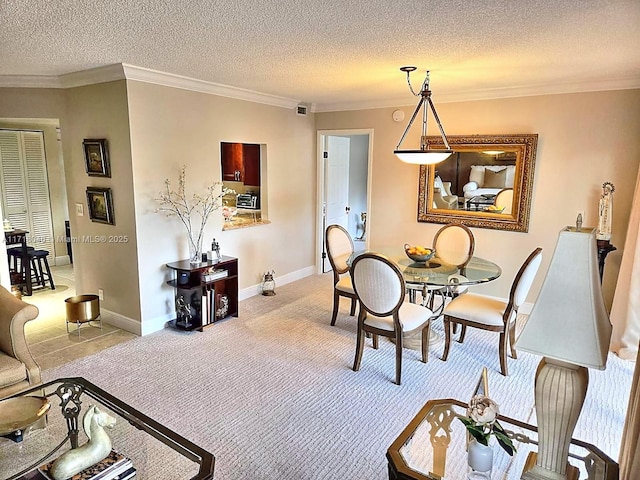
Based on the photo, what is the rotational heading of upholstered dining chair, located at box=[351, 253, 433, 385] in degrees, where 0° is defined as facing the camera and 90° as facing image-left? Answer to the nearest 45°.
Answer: approximately 225°

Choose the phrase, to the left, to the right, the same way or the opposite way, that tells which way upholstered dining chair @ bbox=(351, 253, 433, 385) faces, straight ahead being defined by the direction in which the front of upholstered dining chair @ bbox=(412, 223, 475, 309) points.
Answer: the opposite way

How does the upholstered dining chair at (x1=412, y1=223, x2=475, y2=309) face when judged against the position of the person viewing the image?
facing the viewer and to the left of the viewer

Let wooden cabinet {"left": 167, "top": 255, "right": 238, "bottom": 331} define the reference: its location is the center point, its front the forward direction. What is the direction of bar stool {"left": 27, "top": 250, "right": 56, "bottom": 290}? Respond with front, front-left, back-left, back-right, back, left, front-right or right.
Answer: back

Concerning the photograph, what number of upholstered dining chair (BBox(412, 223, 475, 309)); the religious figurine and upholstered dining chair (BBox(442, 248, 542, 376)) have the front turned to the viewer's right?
0

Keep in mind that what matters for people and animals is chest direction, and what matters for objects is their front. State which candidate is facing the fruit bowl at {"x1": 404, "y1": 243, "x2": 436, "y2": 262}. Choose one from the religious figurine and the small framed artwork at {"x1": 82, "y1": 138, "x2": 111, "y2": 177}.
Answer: the religious figurine

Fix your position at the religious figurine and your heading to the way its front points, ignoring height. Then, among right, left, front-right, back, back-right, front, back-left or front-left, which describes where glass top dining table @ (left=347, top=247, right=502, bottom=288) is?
front

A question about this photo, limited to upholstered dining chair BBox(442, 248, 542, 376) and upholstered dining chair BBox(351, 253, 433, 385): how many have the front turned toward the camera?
0

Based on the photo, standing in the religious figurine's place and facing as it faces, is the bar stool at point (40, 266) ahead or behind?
ahead

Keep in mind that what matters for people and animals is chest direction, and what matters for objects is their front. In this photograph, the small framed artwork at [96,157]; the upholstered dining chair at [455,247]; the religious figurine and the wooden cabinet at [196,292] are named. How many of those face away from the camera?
0

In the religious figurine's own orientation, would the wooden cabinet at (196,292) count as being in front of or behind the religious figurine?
in front

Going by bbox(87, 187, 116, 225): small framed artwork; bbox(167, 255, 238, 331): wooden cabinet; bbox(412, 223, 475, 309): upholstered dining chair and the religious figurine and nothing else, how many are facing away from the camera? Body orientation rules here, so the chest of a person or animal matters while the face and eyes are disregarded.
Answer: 0

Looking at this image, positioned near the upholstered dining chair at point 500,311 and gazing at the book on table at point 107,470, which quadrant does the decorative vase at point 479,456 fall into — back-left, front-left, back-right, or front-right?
front-left

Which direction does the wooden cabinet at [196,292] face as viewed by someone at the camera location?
facing the viewer and to the right of the viewer

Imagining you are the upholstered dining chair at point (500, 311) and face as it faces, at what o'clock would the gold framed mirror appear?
The gold framed mirror is roughly at 1 o'clock from the upholstered dining chair.
